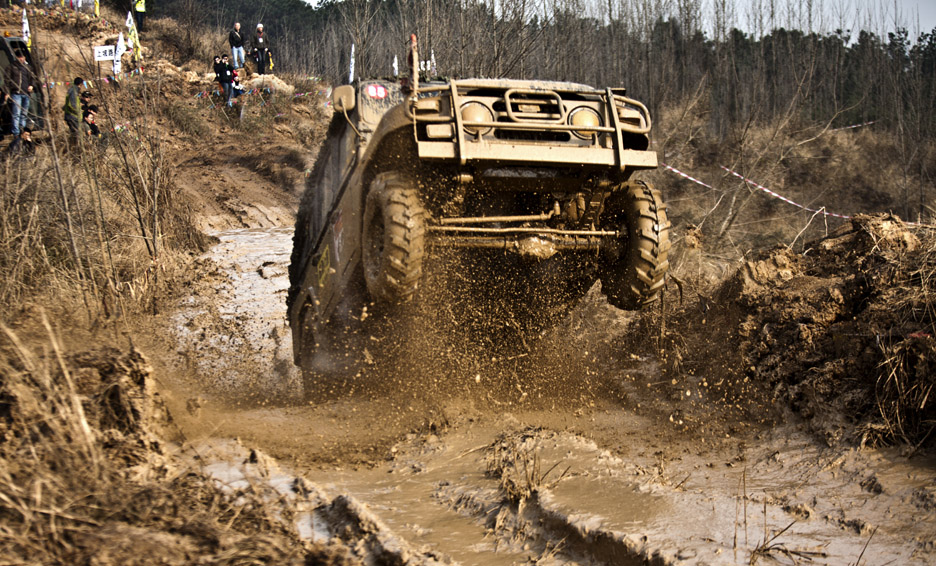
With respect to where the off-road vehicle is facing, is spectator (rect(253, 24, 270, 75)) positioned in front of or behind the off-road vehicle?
behind

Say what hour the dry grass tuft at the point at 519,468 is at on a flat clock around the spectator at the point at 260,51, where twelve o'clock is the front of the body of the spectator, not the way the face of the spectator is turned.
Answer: The dry grass tuft is roughly at 12 o'clock from the spectator.

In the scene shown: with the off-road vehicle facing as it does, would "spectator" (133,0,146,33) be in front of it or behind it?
behind

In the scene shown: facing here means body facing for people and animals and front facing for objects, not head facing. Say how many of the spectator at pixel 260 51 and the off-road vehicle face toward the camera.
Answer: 2

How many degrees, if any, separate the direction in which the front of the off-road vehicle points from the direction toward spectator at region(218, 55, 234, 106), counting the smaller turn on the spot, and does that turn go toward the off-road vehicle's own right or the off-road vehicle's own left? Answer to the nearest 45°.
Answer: approximately 180°

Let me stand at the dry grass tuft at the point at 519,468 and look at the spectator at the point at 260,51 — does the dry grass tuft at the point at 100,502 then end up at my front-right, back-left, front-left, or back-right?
back-left

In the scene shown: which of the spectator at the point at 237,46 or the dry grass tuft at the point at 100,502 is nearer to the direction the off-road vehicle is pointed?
the dry grass tuft
